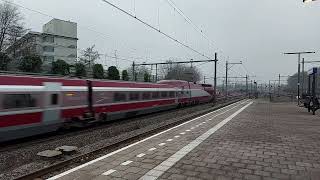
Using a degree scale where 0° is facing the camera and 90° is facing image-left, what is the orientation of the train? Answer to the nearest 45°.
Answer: approximately 225°

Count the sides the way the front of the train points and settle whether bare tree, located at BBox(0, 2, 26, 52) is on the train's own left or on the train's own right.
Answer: on the train's own left
